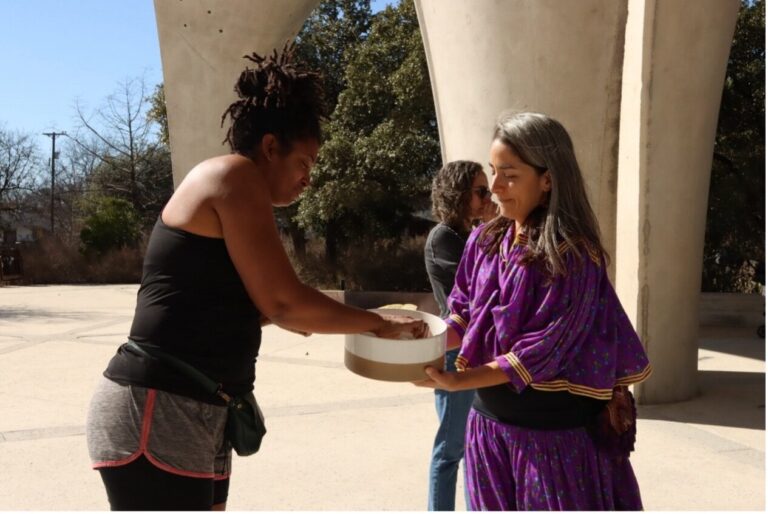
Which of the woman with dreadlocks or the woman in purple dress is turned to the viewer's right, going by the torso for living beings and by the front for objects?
the woman with dreadlocks

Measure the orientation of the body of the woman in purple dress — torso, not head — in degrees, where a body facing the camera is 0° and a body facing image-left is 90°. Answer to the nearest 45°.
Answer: approximately 45°

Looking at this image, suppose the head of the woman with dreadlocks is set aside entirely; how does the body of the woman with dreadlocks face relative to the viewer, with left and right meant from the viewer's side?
facing to the right of the viewer

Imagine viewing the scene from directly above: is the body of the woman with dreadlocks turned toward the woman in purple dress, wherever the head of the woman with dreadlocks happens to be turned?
yes

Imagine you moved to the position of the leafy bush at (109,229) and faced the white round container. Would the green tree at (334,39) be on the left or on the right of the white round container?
left

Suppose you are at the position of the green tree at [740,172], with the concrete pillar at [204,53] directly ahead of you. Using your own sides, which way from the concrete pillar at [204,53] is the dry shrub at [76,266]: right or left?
right

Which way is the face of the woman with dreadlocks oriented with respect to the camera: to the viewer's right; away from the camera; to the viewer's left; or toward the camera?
to the viewer's right

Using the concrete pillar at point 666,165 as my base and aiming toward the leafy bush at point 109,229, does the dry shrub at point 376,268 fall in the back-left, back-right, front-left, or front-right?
front-right
